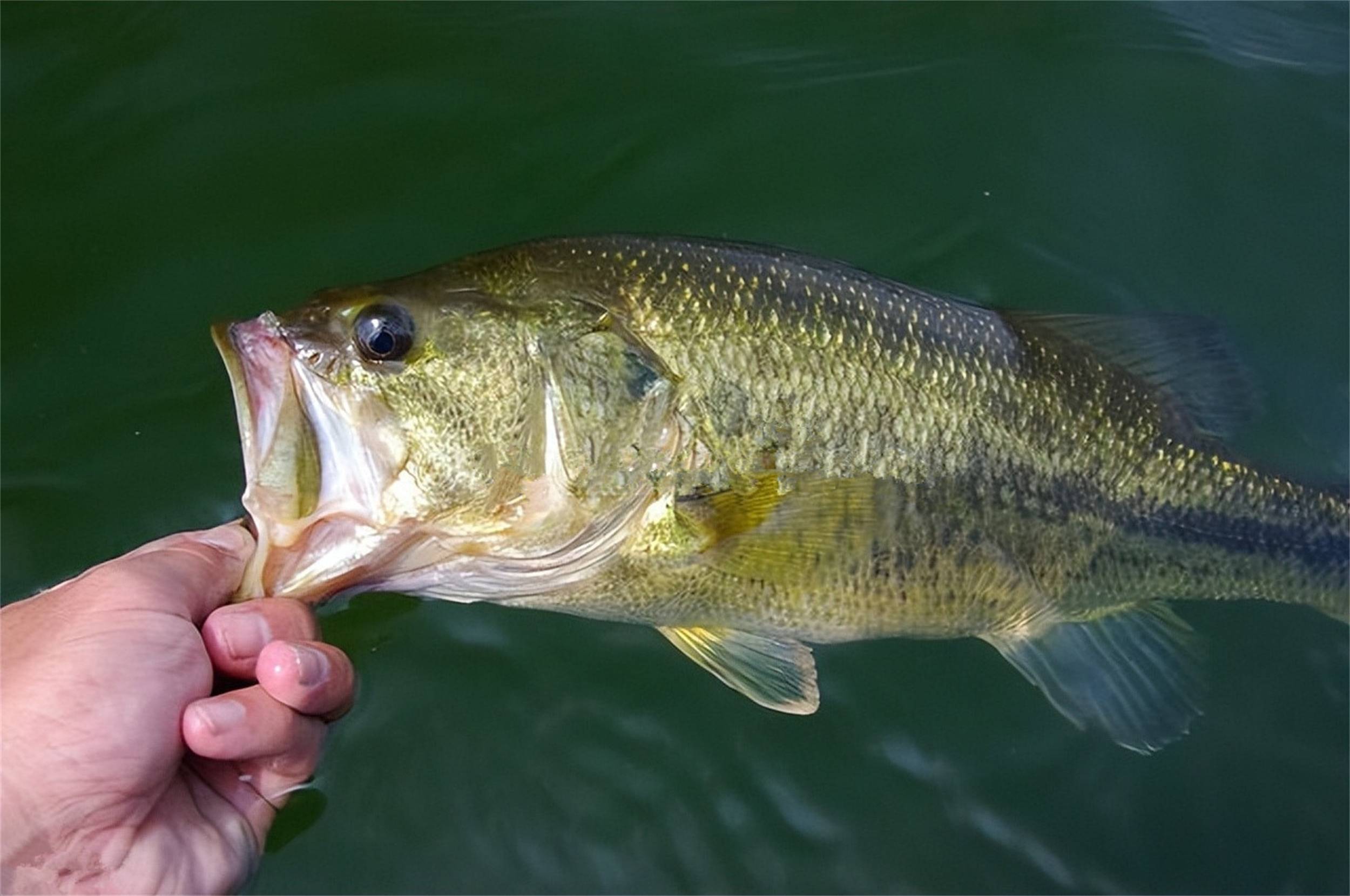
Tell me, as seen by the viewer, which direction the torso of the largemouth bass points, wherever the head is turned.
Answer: to the viewer's left
